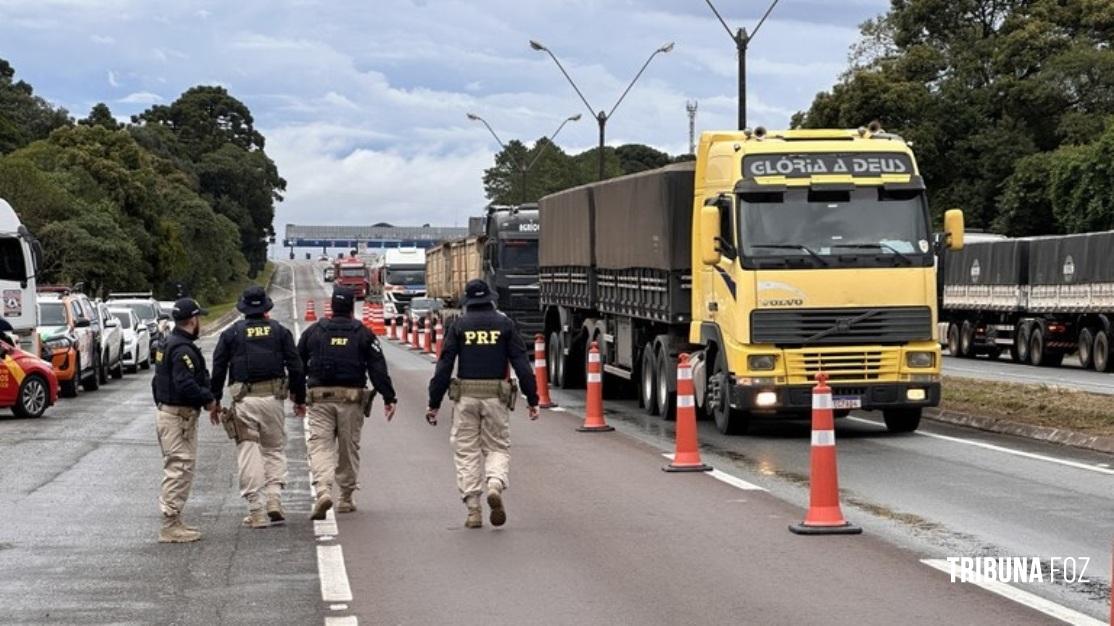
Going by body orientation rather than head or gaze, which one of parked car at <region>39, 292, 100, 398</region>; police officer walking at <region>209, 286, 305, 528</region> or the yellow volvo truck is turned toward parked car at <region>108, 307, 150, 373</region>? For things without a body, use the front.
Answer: the police officer walking

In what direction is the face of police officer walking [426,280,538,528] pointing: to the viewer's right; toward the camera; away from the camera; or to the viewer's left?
away from the camera

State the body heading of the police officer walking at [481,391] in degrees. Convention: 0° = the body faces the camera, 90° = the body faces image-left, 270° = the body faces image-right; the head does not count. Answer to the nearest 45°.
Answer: approximately 180°

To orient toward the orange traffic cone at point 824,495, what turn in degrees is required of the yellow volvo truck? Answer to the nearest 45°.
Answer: approximately 45° to its right

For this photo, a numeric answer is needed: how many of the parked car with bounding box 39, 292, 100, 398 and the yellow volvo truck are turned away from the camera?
0

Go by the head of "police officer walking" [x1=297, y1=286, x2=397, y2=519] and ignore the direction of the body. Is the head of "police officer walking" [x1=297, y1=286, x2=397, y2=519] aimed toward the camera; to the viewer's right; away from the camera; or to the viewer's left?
away from the camera

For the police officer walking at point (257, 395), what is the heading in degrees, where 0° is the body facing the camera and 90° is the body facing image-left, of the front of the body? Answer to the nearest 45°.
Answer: approximately 180°

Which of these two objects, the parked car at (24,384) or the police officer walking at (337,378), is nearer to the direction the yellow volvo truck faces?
the police officer walking

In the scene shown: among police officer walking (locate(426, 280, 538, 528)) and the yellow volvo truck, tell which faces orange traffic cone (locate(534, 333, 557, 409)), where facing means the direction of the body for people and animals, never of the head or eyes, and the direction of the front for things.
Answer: the police officer walking

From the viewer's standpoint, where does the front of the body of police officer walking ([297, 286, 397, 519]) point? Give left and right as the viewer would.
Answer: facing away from the viewer
